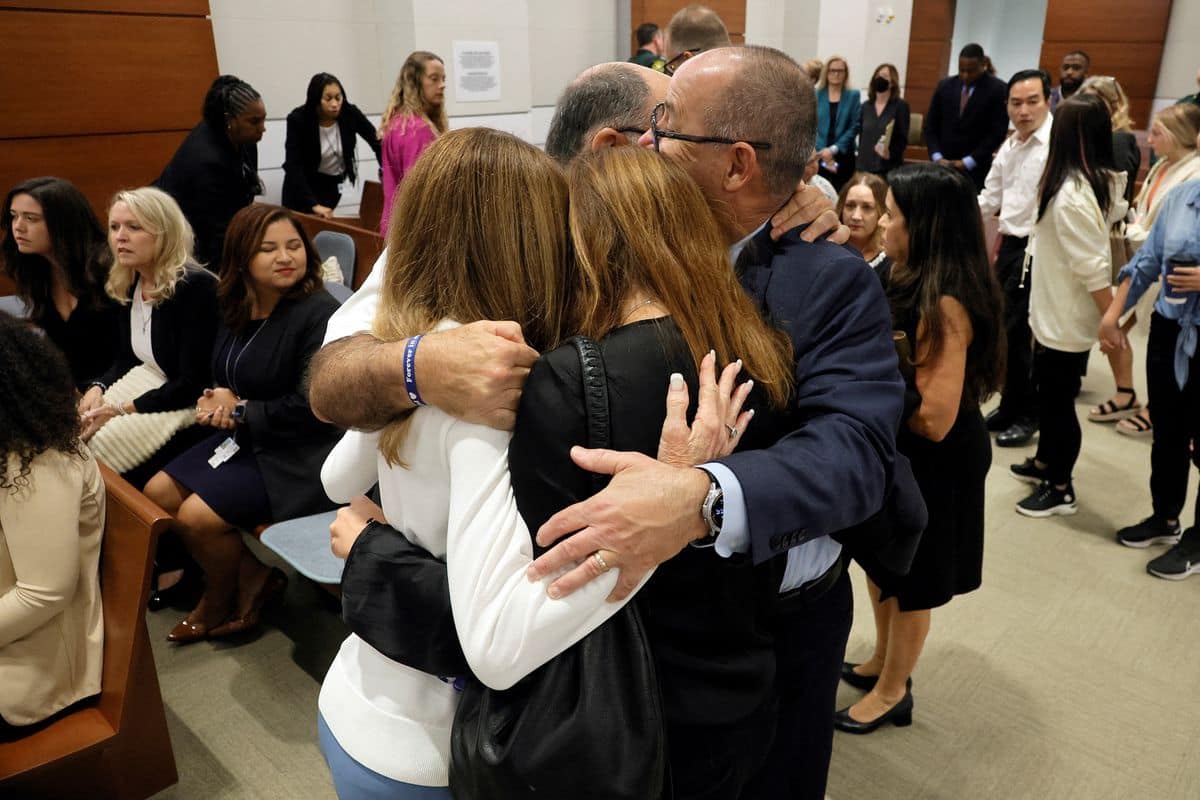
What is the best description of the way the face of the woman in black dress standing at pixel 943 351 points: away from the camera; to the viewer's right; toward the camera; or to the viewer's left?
to the viewer's left

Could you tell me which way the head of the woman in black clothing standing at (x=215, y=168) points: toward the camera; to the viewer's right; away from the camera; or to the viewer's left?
to the viewer's right

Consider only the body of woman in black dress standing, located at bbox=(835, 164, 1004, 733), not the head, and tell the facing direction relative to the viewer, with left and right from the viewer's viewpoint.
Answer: facing to the left of the viewer

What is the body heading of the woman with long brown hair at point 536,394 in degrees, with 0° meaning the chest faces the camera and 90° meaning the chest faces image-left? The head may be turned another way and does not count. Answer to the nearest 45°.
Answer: approximately 180°

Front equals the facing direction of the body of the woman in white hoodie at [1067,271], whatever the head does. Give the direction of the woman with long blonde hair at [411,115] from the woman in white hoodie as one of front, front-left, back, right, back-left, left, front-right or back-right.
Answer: front

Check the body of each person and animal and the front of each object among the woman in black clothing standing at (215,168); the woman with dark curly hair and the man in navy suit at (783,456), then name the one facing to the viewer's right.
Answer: the woman in black clothing standing

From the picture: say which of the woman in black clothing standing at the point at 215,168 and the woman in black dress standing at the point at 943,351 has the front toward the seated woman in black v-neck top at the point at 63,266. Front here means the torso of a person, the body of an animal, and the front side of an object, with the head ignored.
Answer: the woman in black dress standing at the point at 943,351

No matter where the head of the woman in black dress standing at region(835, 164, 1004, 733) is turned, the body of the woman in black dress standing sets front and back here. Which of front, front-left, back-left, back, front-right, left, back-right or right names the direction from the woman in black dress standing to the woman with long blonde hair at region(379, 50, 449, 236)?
front-right
